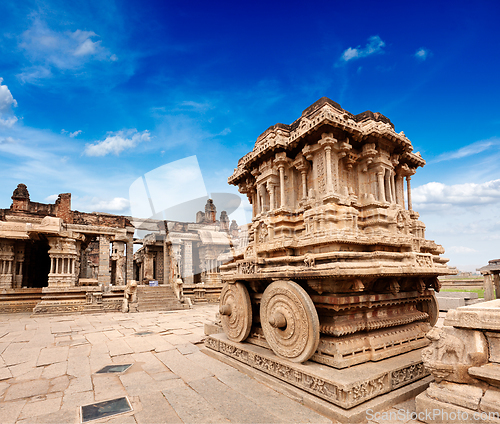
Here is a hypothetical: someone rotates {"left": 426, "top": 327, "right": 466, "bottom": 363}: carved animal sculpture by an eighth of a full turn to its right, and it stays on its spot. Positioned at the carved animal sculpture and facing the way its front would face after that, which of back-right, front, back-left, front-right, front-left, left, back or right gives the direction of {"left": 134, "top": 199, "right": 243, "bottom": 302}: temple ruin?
front

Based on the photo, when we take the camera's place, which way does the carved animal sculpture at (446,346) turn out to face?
facing to the left of the viewer

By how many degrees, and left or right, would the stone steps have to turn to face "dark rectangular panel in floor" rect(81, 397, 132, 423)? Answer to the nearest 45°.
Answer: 0° — it already faces it

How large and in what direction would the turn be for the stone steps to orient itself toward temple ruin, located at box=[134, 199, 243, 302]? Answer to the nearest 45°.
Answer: approximately 180°

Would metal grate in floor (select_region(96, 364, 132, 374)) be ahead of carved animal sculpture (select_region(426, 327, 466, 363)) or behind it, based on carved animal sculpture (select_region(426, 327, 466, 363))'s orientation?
ahead

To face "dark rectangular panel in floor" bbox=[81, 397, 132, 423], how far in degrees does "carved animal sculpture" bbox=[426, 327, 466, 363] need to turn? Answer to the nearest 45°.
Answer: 0° — it already faces it

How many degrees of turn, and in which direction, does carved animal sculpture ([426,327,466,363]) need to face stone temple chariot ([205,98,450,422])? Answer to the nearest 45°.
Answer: approximately 45° to its right

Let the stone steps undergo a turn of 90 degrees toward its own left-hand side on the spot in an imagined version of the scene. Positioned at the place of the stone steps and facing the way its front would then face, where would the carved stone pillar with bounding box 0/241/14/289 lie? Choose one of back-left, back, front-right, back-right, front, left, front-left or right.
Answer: back

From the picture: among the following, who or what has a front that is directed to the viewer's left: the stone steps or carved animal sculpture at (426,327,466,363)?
the carved animal sculpture

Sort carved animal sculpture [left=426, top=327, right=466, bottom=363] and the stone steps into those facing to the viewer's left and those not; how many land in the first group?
1

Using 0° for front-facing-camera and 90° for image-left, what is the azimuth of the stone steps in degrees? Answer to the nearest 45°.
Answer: approximately 0°

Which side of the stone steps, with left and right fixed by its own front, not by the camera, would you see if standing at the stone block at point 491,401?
front

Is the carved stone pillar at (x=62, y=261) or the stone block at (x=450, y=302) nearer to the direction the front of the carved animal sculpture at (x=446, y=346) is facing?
the carved stone pillar

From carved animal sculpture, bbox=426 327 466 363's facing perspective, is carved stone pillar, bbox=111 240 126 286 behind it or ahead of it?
ahead
